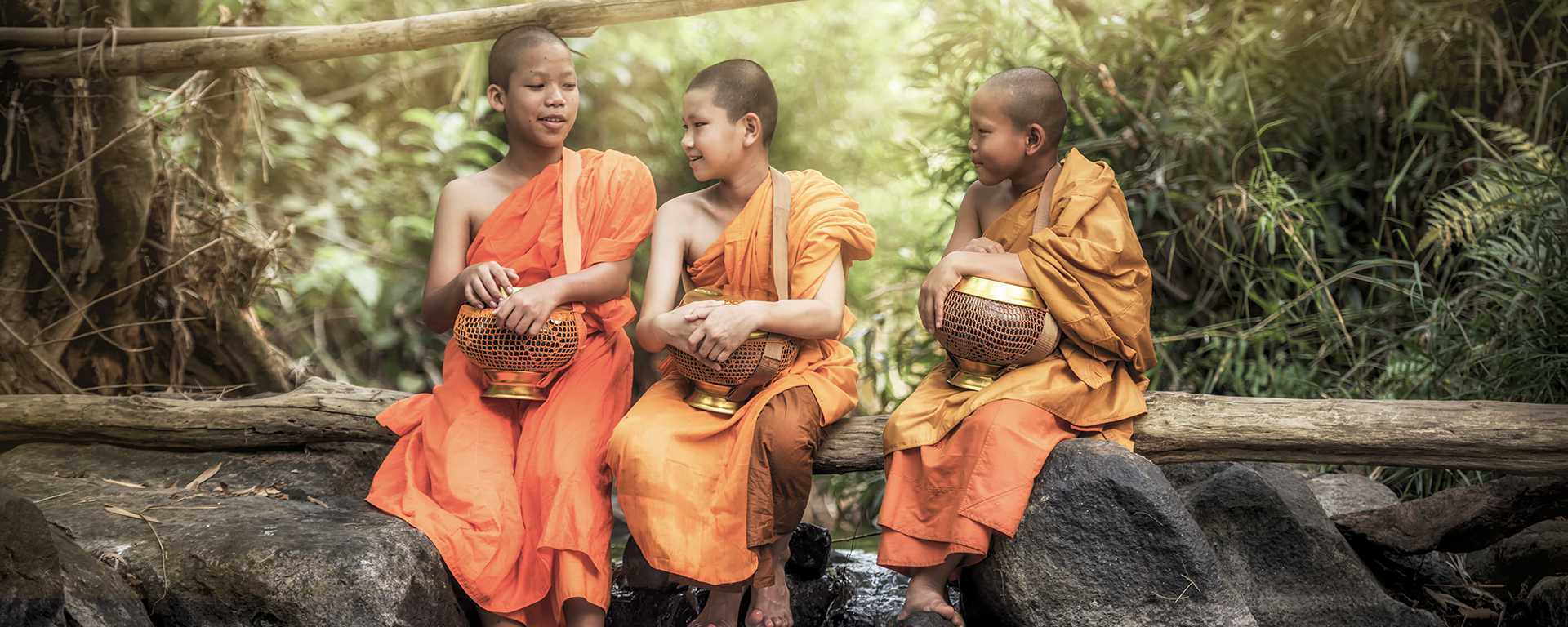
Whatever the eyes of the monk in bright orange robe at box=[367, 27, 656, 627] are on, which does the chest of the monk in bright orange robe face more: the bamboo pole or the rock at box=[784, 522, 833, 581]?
the rock

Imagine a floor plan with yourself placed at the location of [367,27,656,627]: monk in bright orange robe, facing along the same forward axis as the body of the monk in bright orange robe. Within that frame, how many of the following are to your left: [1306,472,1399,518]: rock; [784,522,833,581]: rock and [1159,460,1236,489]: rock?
3

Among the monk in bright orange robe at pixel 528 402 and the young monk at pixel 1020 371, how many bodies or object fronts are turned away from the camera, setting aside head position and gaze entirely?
0

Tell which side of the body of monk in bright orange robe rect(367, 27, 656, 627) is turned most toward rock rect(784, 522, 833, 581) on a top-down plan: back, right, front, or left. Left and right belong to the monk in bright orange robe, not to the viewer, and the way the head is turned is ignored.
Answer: left

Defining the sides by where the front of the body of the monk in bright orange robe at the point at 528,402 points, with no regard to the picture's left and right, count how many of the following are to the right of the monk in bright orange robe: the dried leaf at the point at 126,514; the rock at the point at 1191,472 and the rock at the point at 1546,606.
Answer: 1

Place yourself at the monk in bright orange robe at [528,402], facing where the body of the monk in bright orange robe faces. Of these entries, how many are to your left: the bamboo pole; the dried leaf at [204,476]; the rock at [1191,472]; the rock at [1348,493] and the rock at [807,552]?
3

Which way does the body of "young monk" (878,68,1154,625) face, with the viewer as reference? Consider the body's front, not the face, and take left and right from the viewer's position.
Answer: facing the viewer and to the left of the viewer

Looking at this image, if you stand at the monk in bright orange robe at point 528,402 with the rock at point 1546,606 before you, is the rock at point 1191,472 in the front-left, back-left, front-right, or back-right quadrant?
front-left

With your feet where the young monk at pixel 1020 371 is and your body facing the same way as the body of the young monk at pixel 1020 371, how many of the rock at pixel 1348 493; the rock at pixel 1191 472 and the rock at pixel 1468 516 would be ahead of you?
0

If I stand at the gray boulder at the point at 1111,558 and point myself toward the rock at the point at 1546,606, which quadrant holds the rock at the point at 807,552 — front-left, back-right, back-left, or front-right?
back-left

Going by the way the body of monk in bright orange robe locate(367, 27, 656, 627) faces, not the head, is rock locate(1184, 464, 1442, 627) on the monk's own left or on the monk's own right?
on the monk's own left

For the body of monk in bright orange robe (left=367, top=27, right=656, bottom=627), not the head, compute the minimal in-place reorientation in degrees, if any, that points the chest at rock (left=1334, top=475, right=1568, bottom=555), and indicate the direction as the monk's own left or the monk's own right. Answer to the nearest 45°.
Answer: approximately 90° to the monk's own left

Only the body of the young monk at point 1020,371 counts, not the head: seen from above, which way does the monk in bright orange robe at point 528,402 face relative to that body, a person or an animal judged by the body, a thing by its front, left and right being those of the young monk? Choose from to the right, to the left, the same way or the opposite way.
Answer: to the left

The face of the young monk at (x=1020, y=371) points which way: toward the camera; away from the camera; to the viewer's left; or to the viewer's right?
to the viewer's left

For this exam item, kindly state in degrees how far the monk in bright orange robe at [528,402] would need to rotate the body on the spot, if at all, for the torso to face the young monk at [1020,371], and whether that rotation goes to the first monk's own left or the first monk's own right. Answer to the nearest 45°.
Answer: approximately 45° to the first monk's own left

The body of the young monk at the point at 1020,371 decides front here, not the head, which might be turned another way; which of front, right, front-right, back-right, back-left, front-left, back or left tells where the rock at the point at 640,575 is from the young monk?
front-right

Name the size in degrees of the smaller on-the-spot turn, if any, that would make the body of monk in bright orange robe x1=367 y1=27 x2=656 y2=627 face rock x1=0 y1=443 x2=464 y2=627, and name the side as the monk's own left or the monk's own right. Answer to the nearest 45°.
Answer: approximately 45° to the monk's own right

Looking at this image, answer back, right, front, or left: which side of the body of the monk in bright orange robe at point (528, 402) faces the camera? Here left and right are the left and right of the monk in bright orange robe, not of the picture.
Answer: front

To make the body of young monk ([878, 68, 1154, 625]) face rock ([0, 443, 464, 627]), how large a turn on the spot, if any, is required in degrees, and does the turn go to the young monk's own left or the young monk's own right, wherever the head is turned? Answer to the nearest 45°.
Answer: approximately 45° to the young monk's own right
